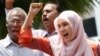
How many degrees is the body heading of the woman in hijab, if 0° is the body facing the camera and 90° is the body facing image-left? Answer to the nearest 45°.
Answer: approximately 45°

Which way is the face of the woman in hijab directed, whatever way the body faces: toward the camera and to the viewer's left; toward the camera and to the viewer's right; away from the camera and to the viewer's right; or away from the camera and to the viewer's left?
toward the camera and to the viewer's left
